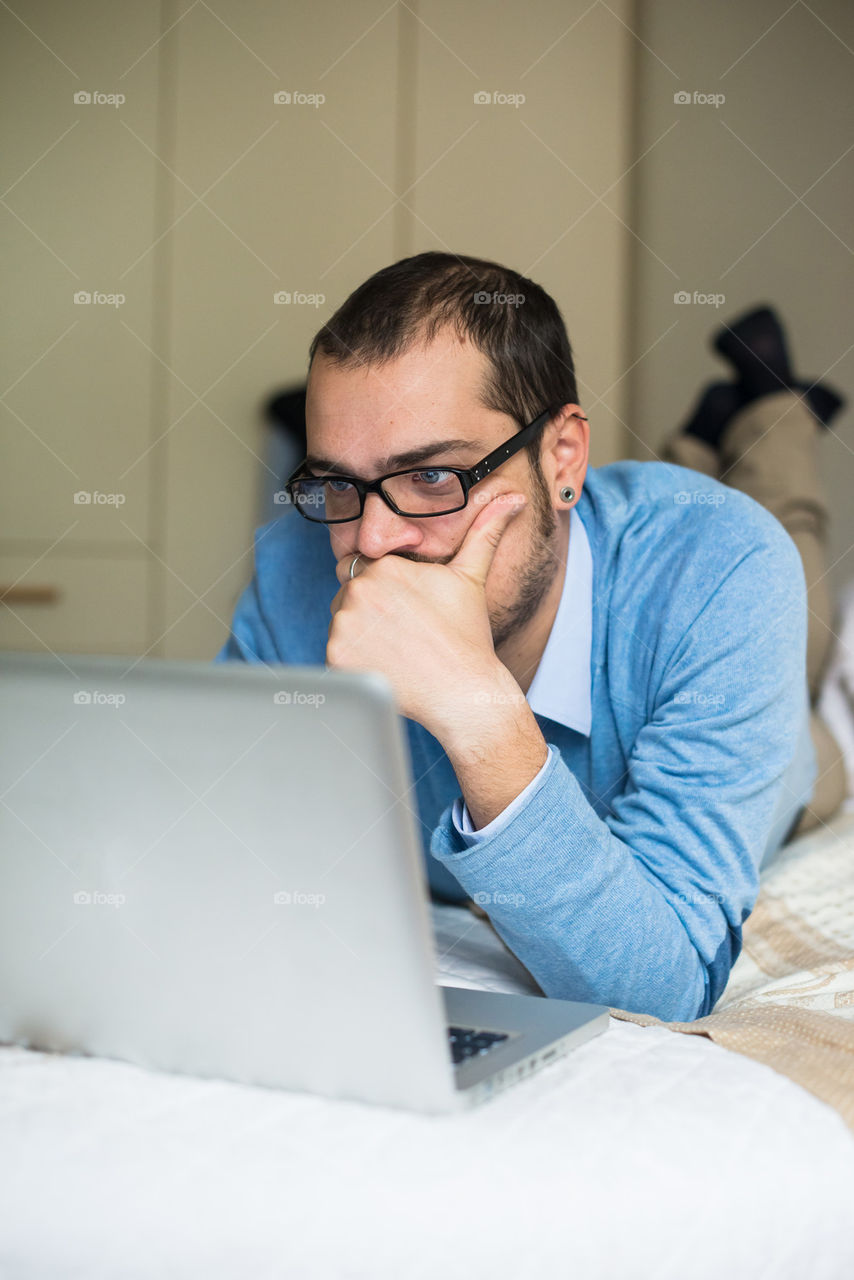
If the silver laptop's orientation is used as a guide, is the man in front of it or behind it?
in front

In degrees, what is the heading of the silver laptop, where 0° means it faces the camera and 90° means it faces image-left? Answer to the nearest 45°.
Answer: approximately 225°

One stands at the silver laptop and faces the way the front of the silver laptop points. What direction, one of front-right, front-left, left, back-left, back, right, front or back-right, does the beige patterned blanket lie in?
front
